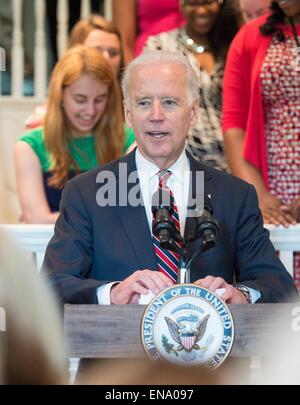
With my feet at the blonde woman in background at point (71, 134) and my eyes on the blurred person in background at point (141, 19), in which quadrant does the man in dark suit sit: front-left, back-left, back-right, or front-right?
back-right

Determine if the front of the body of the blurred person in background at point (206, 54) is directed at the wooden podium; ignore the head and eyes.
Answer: yes

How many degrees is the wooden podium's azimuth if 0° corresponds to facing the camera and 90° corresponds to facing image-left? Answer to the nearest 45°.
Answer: approximately 0°

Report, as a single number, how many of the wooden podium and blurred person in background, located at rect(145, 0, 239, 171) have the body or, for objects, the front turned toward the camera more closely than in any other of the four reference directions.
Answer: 2
